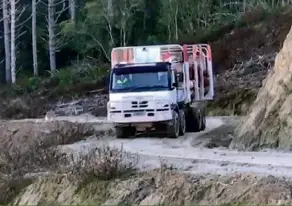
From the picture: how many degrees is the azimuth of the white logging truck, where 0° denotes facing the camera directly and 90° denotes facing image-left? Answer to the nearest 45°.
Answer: approximately 0°
